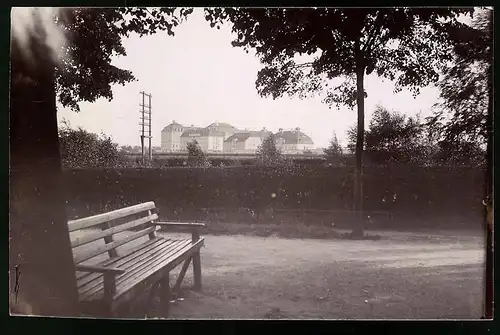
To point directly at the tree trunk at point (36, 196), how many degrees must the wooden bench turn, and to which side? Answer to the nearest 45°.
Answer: approximately 135° to its right

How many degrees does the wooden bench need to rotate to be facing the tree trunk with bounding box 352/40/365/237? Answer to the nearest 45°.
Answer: approximately 45° to its left

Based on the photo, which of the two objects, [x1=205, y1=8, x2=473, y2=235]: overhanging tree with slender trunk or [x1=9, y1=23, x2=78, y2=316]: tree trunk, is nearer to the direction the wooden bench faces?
the overhanging tree with slender trunk

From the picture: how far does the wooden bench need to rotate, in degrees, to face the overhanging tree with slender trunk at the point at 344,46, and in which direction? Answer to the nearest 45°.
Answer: approximately 45° to its left
